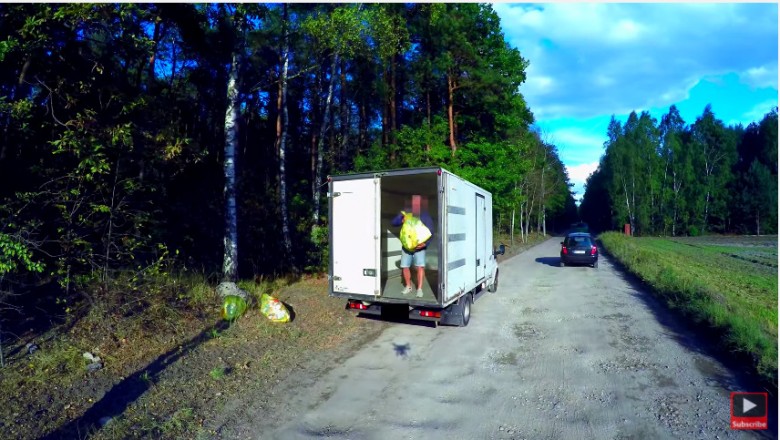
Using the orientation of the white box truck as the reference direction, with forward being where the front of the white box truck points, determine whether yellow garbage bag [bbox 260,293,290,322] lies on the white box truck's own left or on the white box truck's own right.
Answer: on the white box truck's own left

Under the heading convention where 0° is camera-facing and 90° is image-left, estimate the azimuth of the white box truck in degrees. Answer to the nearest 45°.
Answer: approximately 225°

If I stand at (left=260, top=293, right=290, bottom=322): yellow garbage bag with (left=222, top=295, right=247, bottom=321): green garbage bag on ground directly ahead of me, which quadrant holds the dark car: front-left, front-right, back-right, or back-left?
back-right

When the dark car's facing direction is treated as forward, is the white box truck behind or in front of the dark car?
behind

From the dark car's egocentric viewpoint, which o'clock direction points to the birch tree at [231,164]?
The birch tree is roughly at 7 o'clock from the dark car.

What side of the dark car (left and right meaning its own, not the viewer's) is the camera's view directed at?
back

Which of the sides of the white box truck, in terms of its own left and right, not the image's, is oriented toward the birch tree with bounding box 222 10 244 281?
left

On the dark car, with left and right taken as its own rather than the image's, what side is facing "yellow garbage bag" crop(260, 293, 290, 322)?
back

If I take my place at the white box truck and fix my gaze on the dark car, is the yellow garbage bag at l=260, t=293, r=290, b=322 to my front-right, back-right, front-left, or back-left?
back-left

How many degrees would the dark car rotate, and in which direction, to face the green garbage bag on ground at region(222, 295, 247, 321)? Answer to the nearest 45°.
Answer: approximately 180°
